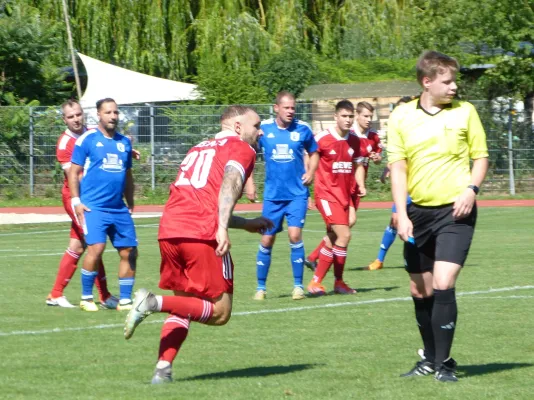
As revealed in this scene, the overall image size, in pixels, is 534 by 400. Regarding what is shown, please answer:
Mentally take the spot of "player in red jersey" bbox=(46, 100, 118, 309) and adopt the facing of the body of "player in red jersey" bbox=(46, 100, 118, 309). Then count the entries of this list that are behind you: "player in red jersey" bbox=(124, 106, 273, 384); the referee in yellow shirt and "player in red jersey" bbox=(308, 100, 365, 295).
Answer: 0

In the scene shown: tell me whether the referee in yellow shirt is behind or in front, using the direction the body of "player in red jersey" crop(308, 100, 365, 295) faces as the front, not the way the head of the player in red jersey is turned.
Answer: in front

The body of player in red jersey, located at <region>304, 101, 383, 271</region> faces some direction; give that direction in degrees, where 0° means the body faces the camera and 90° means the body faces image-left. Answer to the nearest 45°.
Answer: approximately 315°

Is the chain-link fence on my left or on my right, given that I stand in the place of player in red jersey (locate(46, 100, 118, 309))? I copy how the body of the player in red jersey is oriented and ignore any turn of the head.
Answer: on my left

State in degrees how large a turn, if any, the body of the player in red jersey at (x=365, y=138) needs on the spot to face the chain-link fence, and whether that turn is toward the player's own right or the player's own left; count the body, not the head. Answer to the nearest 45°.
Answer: approximately 135° to the player's own right

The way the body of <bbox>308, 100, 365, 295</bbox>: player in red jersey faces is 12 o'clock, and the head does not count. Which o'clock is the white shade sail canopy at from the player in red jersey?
The white shade sail canopy is roughly at 7 o'clock from the player in red jersey.

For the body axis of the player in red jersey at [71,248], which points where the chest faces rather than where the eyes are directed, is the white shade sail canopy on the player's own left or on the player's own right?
on the player's own left

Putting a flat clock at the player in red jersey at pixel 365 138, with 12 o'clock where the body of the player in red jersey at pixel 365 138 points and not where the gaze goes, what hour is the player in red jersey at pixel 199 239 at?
the player in red jersey at pixel 199 239 is roughly at 2 o'clock from the player in red jersey at pixel 365 138.

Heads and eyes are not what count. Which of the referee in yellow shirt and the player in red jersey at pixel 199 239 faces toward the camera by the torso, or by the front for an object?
the referee in yellow shirt

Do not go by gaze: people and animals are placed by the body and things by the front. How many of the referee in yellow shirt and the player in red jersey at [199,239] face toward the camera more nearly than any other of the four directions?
1

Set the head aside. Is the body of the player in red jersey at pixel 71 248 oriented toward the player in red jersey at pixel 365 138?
no

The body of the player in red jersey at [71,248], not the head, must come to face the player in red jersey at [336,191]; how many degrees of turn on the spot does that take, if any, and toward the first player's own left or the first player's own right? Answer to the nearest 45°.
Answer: approximately 45° to the first player's own left

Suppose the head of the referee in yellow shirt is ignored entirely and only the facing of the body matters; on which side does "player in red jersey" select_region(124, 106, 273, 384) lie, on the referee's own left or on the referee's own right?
on the referee's own right

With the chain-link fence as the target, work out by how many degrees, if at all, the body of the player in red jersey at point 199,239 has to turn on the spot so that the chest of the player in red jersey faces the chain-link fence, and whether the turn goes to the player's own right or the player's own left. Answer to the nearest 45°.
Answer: approximately 45° to the player's own left

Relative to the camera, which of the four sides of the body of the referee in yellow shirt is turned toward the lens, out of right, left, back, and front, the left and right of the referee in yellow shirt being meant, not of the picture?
front

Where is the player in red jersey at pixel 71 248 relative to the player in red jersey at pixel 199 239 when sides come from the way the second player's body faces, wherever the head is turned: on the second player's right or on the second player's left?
on the second player's left

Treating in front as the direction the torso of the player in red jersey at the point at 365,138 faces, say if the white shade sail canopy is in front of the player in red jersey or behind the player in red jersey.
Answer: behind
